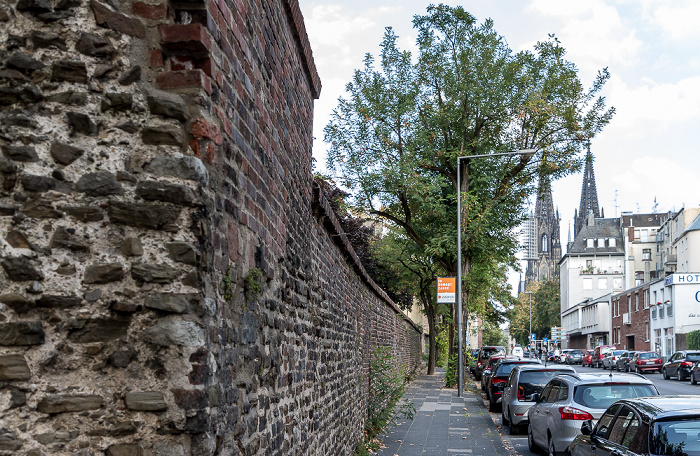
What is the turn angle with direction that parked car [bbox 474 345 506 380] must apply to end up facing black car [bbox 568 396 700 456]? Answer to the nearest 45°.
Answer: approximately 180°

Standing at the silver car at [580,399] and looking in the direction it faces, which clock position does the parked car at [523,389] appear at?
The parked car is roughly at 1 o'clock from the silver car.

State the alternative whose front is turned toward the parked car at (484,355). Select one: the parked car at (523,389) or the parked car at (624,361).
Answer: the parked car at (523,389)

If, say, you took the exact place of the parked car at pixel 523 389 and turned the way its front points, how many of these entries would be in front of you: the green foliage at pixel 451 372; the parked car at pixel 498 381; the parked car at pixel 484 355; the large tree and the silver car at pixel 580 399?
4

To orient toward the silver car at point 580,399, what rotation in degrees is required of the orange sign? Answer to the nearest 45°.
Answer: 0° — it already faces it

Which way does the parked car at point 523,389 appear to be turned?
away from the camera

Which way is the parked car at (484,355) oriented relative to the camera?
away from the camera

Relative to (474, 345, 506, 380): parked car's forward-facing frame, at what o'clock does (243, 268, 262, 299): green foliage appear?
The green foliage is roughly at 6 o'clock from the parked car.

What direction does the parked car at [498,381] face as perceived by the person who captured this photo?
facing away from the viewer

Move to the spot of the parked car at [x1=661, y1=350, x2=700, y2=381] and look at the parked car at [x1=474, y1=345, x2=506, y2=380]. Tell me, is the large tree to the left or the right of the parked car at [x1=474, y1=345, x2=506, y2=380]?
left

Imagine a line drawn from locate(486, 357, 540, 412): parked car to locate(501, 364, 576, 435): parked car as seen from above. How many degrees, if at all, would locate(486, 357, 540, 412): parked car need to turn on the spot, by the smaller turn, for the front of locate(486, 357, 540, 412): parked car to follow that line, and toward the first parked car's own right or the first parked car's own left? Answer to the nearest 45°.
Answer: approximately 180°

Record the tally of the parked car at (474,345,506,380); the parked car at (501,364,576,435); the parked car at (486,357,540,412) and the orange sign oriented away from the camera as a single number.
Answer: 3

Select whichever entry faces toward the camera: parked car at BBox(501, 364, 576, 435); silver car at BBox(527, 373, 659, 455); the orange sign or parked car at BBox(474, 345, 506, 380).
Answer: the orange sign

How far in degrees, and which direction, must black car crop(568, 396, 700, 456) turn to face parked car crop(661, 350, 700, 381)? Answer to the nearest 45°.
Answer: approximately 45° to its right

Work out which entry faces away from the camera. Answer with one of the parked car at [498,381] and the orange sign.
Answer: the parked car

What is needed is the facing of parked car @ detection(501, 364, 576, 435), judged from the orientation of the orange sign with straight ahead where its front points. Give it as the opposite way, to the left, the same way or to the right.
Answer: the opposite way
